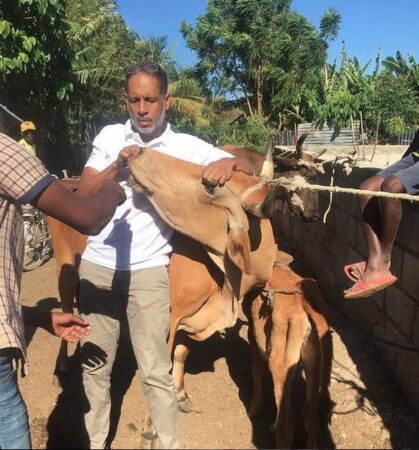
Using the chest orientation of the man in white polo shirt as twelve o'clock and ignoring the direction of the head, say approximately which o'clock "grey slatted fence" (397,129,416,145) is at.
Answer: The grey slatted fence is roughly at 7 o'clock from the man in white polo shirt.

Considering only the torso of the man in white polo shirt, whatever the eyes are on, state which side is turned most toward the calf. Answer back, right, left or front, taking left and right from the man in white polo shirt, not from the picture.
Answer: left

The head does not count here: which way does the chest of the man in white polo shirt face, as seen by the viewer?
toward the camera

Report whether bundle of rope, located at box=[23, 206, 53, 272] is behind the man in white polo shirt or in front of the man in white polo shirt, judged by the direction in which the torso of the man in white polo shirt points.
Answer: behind

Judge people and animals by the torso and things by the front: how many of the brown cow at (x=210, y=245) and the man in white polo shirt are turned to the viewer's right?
1

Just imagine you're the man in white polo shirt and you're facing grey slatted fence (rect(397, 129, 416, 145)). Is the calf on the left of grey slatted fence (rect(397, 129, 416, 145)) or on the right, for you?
right

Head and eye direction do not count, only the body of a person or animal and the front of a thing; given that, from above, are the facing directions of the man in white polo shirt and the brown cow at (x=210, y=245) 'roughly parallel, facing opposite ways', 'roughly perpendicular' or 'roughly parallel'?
roughly perpendicular

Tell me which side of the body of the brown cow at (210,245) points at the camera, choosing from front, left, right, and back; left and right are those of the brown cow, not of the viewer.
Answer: right

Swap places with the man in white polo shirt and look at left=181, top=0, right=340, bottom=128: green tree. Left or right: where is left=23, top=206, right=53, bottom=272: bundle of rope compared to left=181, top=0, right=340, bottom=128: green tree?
left

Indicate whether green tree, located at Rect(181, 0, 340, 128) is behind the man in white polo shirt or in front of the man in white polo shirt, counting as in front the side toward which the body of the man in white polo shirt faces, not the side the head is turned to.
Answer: behind
